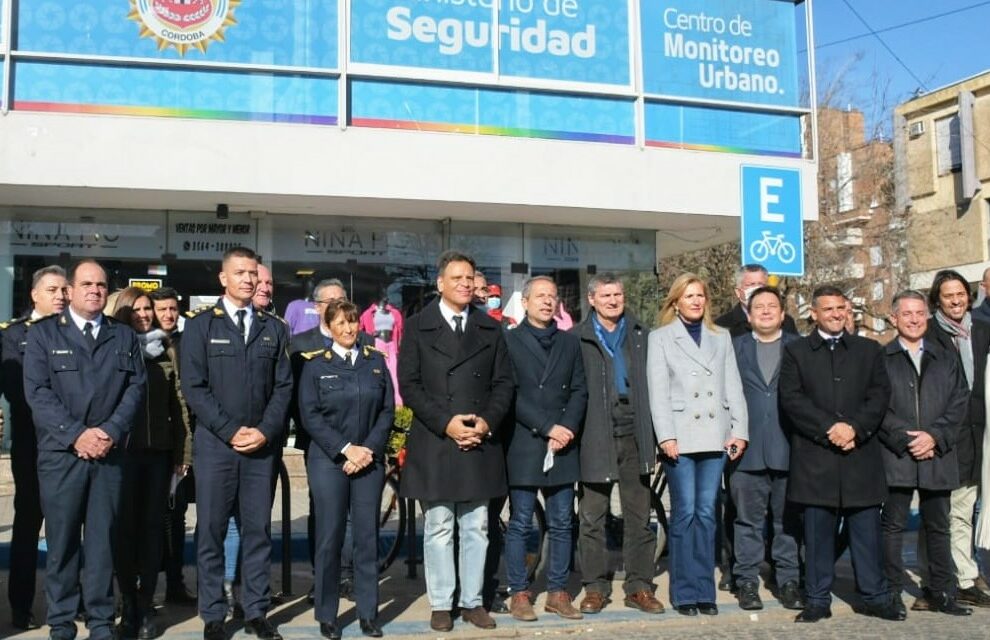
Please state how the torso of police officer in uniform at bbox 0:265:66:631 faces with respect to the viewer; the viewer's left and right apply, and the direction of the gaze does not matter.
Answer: facing the viewer and to the right of the viewer

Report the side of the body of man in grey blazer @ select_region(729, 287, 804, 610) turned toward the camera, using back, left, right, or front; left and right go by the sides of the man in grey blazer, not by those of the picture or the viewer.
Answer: front

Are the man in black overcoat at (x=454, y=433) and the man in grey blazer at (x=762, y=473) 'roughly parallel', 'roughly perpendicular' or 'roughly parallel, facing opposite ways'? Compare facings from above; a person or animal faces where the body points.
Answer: roughly parallel

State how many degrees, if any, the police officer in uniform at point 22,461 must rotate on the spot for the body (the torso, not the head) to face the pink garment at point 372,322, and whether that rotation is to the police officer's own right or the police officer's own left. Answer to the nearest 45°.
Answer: approximately 90° to the police officer's own left

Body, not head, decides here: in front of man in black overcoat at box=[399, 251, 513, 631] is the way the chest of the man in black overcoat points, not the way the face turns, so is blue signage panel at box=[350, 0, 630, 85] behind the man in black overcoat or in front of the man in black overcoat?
behind

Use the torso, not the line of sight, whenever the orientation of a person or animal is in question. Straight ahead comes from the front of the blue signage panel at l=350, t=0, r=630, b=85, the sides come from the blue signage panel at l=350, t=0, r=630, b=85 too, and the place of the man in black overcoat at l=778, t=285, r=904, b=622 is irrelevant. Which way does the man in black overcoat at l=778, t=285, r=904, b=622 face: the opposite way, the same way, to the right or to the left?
the same way

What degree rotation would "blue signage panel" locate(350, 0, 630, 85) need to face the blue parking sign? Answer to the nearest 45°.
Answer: approximately 45° to its left

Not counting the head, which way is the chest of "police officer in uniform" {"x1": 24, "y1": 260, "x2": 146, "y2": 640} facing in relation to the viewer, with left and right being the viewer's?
facing the viewer

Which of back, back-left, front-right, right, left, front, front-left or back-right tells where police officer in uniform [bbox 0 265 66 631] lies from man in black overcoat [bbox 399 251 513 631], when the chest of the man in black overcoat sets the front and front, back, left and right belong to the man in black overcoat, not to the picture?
right

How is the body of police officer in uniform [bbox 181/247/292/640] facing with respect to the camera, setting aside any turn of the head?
toward the camera

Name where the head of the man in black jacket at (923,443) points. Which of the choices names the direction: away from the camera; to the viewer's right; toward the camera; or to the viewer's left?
toward the camera

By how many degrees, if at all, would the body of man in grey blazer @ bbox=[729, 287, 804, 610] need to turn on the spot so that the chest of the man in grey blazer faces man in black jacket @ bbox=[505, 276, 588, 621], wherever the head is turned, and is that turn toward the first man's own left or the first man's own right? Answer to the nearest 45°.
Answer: approximately 45° to the first man's own right

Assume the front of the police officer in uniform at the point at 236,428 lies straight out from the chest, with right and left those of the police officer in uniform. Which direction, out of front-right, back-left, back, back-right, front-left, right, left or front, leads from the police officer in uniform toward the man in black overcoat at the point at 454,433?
left
